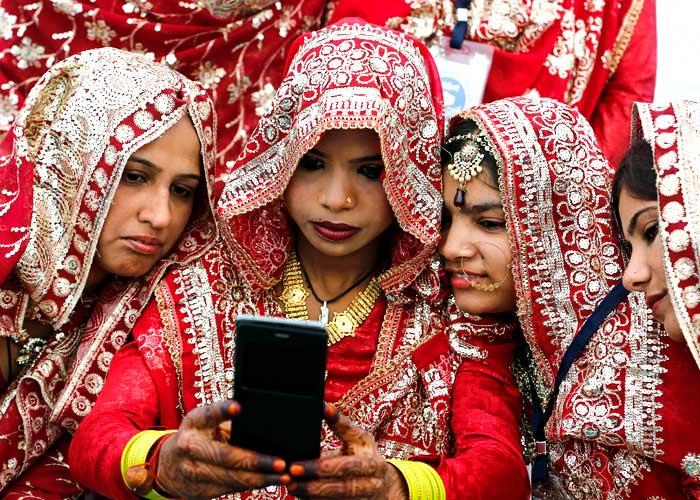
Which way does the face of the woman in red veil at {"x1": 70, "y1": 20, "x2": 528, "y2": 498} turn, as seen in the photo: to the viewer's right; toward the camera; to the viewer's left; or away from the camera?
toward the camera

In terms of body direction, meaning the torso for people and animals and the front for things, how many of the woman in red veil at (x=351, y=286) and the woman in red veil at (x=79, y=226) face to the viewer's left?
0

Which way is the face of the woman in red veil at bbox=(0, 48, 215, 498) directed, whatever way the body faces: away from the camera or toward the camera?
toward the camera

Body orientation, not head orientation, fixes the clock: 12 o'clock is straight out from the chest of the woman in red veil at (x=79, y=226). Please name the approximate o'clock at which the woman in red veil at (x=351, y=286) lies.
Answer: the woman in red veil at (x=351, y=286) is roughly at 11 o'clock from the woman in red veil at (x=79, y=226).

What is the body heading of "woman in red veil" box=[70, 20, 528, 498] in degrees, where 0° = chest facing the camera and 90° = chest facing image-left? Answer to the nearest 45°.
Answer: approximately 0°

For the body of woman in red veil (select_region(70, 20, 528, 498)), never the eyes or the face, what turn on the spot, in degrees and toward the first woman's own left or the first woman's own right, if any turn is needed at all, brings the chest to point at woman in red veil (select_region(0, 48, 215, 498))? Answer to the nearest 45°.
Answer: approximately 90° to the first woman's own right

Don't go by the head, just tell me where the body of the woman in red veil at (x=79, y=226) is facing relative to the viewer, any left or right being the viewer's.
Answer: facing the viewer and to the right of the viewer
